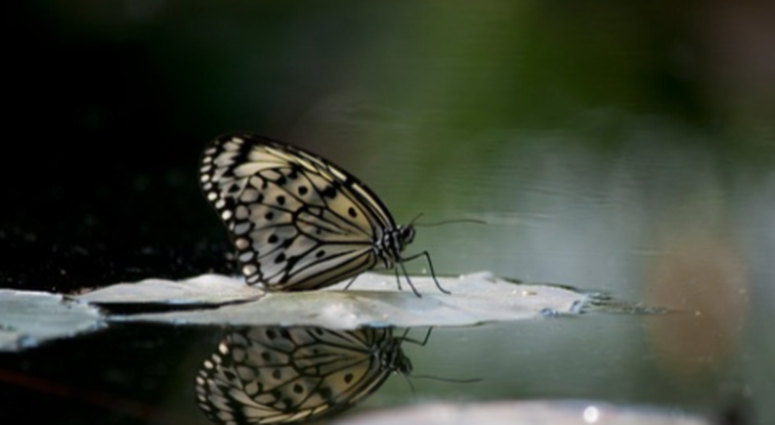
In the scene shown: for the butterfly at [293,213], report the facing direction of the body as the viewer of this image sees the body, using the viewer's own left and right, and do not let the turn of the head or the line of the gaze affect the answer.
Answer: facing to the right of the viewer
